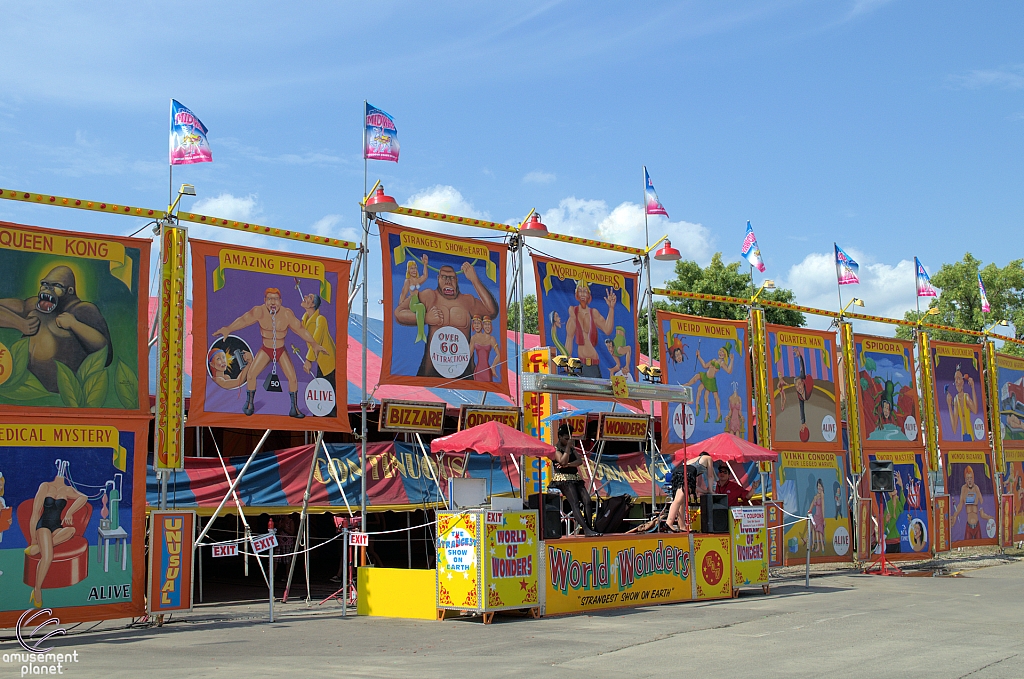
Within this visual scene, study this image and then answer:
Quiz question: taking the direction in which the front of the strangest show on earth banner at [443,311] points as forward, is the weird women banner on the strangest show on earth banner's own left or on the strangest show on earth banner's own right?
on the strangest show on earth banner's own left

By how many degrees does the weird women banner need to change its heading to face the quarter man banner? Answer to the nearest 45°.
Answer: approximately 90° to its left

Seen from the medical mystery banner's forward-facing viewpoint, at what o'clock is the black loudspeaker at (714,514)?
The black loudspeaker is roughly at 9 o'clock from the medical mystery banner.

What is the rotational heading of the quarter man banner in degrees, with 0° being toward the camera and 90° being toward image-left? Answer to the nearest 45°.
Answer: approximately 315°

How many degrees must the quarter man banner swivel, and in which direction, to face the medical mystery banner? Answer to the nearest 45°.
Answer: approximately 90° to its right

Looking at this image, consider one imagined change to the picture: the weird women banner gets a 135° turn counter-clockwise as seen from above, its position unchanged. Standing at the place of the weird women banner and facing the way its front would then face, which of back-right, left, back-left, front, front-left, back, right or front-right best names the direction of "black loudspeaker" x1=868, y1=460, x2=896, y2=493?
right

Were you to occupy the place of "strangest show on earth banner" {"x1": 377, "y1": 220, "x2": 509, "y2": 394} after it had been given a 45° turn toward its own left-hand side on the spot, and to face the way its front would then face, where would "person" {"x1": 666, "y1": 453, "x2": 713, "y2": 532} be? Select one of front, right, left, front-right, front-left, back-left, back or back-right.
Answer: front

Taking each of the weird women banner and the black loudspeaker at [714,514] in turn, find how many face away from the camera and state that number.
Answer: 0

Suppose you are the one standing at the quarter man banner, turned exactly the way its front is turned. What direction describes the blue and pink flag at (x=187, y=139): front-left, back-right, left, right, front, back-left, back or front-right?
right

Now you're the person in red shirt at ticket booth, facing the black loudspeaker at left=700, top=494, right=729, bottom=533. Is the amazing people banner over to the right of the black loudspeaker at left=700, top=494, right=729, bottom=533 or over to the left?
right

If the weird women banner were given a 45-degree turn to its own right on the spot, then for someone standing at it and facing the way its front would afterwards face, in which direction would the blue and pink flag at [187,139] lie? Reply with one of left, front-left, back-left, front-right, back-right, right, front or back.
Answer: front-right

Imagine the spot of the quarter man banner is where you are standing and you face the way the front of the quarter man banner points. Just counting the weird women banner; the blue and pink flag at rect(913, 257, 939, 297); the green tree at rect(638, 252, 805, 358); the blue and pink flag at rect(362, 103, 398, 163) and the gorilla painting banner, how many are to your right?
3

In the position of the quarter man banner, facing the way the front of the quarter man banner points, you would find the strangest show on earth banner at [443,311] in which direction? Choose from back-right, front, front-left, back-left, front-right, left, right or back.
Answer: right

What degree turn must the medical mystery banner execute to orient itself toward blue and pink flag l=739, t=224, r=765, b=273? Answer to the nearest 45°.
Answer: approximately 90° to its left
